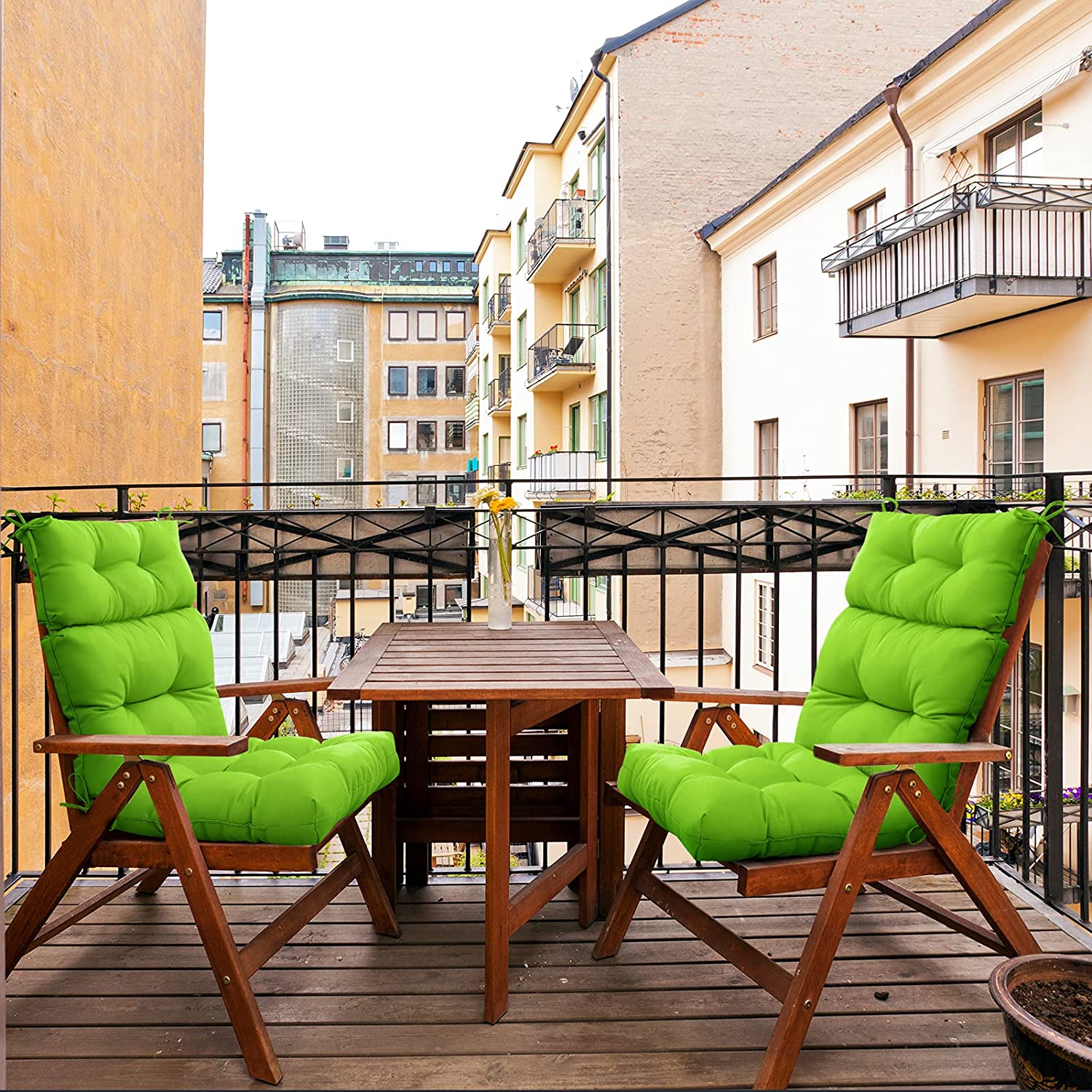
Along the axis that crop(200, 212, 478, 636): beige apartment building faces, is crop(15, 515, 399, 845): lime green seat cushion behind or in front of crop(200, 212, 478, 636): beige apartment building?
in front

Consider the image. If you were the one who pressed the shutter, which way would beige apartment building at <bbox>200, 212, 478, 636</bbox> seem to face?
facing the viewer

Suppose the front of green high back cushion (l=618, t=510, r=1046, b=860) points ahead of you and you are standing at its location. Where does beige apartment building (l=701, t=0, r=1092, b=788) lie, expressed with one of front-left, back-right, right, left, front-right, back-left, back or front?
back-right

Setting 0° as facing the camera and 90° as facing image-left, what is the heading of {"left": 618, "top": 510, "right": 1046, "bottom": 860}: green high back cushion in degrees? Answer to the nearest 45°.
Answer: approximately 45°

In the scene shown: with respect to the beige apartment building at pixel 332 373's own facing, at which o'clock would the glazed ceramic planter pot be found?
The glazed ceramic planter pot is roughly at 12 o'clock from the beige apartment building.

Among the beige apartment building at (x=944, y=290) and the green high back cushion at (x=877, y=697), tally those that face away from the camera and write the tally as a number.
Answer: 0

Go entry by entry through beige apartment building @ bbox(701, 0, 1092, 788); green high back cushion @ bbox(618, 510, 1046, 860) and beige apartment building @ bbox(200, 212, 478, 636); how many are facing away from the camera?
0

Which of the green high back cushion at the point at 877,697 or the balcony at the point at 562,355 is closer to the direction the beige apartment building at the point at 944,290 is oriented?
the green high back cushion

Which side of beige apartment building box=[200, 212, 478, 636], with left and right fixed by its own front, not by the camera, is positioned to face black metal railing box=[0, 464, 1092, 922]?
front

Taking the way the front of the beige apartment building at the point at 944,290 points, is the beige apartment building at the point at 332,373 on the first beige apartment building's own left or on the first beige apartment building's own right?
on the first beige apartment building's own right

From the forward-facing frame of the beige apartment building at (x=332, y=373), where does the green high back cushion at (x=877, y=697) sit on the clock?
The green high back cushion is roughly at 12 o'clock from the beige apartment building.

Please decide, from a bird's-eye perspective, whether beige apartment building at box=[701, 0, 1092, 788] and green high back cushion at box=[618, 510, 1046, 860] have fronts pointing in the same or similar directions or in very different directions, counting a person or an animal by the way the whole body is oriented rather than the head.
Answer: same or similar directions
